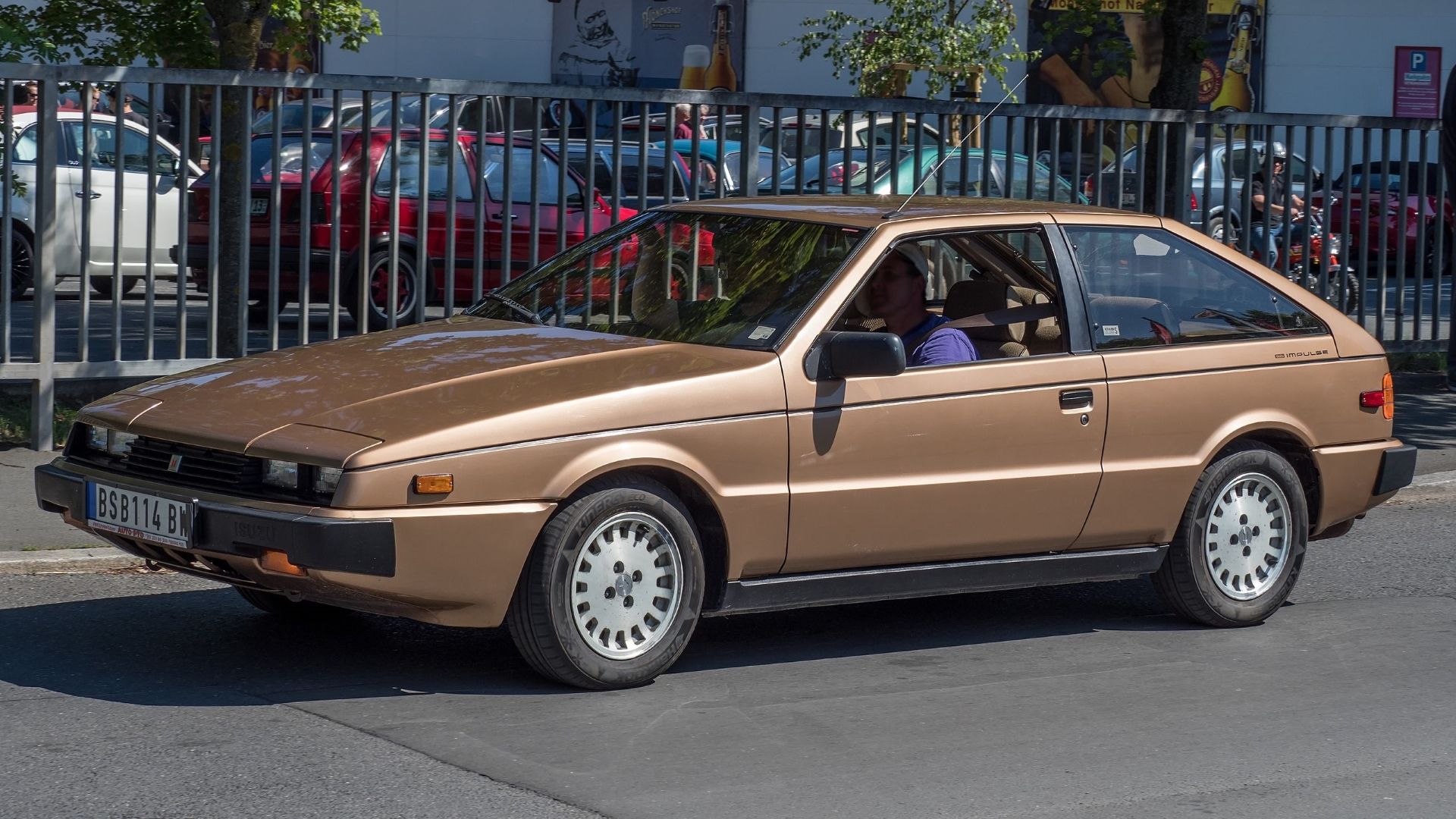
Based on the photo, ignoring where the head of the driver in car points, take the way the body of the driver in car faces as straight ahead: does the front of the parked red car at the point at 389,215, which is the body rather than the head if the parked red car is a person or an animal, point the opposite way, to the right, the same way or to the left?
the opposite way

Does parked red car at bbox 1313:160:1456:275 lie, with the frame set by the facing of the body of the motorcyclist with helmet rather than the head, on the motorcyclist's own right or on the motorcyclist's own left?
on the motorcyclist's own left

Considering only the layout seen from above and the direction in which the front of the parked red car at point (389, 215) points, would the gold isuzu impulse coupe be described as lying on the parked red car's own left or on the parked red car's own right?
on the parked red car's own right

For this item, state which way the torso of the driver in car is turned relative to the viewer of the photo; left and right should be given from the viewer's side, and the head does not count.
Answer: facing the viewer and to the left of the viewer

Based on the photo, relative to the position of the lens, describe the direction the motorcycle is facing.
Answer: facing the viewer and to the right of the viewer

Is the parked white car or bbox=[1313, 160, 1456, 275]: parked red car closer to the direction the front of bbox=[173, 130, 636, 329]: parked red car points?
the parked red car

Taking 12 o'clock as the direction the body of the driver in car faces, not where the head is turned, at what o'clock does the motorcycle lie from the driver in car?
The motorcycle is roughly at 5 o'clock from the driver in car.

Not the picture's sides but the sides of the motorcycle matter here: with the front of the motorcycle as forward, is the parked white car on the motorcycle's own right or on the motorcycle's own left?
on the motorcycle's own right
